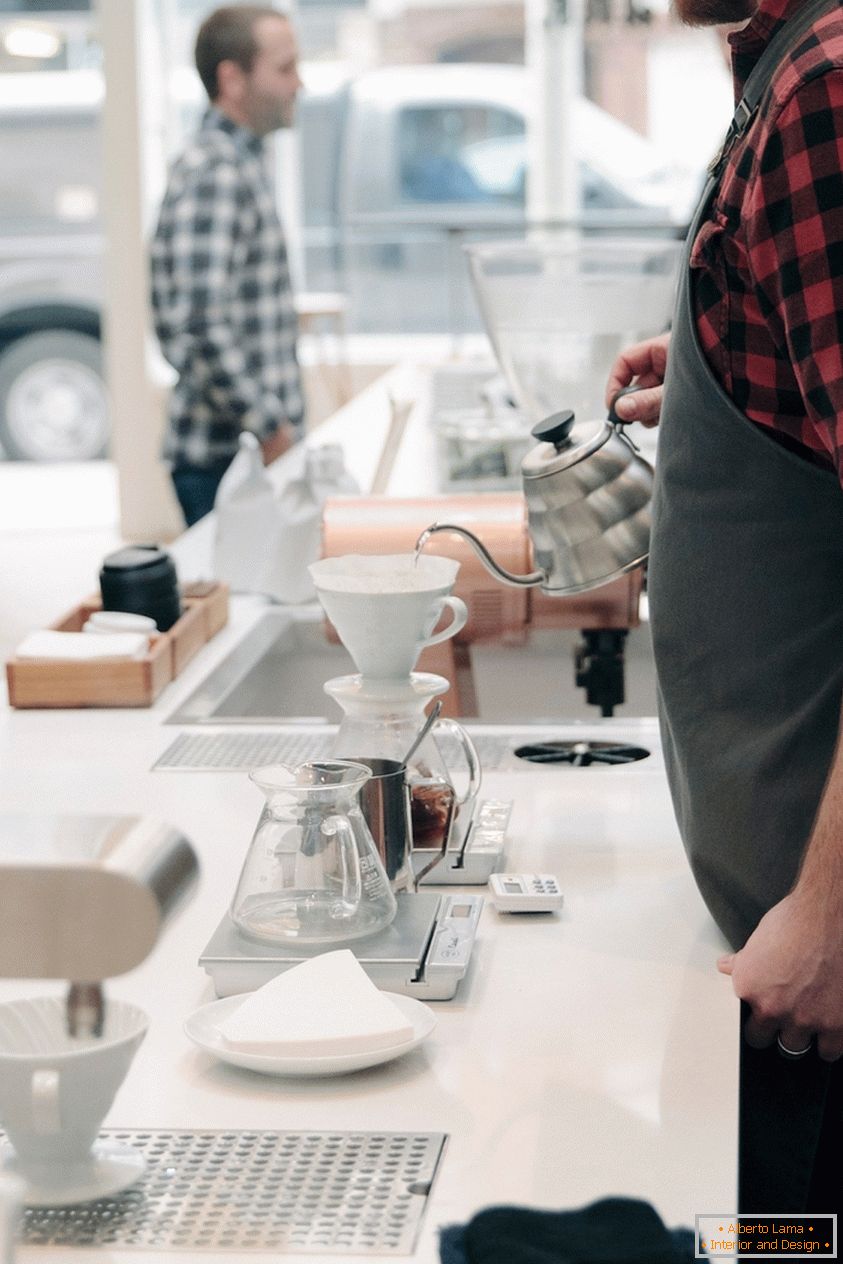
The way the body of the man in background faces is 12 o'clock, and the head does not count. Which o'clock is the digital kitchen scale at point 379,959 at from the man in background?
The digital kitchen scale is roughly at 3 o'clock from the man in background.

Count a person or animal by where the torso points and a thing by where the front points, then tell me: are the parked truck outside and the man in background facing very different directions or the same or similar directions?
same or similar directions

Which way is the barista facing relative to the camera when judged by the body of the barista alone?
to the viewer's left

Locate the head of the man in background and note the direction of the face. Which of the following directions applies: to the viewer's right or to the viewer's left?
to the viewer's right

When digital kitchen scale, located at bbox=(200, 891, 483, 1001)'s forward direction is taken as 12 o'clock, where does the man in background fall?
The man in background is roughly at 9 o'clock from the digital kitchen scale.

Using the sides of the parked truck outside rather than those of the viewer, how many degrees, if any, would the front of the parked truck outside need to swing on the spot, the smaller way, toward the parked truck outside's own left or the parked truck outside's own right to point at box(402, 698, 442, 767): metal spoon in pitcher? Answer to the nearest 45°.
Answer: approximately 90° to the parked truck outside's own right

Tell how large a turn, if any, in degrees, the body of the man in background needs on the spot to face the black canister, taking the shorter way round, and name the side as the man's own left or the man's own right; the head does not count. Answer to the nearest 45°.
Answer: approximately 90° to the man's own right

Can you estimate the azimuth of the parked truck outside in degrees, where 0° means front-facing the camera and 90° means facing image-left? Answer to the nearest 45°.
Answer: approximately 270°

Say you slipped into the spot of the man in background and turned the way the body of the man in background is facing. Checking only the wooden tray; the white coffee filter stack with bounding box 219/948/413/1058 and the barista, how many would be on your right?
3

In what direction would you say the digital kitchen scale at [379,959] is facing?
to the viewer's right

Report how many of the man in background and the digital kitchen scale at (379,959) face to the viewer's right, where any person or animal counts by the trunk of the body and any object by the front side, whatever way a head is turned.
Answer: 2

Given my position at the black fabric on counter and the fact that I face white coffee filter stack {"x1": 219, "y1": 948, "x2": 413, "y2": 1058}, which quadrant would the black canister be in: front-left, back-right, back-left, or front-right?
front-right

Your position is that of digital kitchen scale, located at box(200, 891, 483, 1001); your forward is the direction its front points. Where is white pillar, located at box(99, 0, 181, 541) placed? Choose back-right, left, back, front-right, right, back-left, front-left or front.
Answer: left

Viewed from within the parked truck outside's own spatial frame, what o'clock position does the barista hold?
The barista is roughly at 3 o'clock from the parked truck outside.
